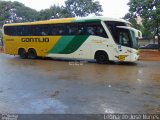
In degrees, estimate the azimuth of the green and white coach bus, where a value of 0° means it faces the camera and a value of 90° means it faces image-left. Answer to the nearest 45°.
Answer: approximately 315°

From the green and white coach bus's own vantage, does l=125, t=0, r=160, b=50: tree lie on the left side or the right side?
on its left
